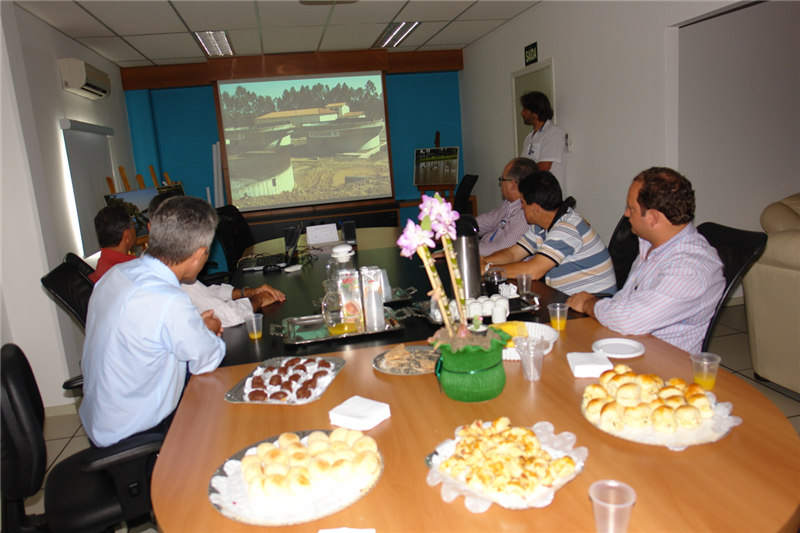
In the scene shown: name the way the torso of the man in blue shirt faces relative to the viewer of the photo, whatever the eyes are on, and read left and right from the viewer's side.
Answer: facing away from the viewer and to the right of the viewer

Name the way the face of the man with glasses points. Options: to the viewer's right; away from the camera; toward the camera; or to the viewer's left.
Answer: to the viewer's left

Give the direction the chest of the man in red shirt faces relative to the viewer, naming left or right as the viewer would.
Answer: facing away from the viewer and to the right of the viewer

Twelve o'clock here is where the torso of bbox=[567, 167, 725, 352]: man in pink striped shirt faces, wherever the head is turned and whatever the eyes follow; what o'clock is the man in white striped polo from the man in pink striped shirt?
The man in white striped polo is roughly at 2 o'clock from the man in pink striped shirt.

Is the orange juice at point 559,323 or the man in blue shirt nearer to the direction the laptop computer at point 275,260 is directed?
the man in blue shirt

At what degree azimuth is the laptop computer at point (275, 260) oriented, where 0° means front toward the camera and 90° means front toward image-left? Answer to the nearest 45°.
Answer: approximately 90°

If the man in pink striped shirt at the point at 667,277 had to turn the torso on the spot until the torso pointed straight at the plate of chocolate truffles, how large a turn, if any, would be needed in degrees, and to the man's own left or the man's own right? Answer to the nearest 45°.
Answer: approximately 45° to the man's own left

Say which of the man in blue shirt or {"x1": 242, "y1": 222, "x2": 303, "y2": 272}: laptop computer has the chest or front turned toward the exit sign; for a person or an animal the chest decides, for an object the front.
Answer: the man in blue shirt

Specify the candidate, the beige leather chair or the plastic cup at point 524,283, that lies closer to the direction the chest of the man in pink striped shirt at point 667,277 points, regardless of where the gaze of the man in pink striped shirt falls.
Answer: the plastic cup

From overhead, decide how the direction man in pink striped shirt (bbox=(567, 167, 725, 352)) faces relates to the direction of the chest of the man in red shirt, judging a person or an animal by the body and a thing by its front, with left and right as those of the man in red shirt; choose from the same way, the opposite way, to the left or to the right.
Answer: to the left

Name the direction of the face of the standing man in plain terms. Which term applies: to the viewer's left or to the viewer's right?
to the viewer's left

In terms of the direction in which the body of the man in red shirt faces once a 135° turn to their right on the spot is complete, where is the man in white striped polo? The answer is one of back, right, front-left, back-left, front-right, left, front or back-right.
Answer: front-left

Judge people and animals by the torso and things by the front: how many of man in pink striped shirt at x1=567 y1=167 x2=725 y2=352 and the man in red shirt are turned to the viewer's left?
1

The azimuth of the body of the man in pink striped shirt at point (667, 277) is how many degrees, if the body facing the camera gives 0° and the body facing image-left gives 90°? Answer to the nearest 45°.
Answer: approximately 90°
